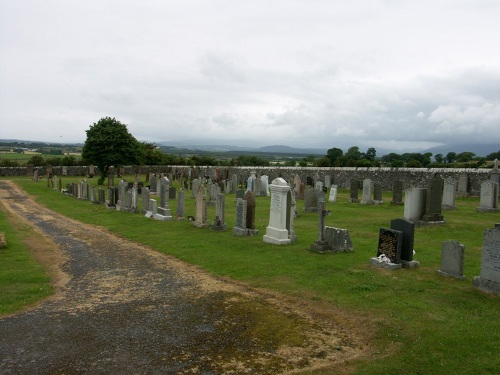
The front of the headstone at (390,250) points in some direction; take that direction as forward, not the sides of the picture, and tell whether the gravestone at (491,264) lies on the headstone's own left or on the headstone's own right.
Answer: on the headstone's own left

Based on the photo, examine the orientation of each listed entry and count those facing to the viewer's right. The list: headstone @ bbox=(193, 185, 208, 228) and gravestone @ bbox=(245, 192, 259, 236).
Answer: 0

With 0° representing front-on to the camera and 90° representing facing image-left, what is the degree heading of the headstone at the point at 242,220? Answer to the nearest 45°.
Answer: approximately 45°

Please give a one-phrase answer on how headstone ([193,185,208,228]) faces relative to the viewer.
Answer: facing the viewer and to the left of the viewer

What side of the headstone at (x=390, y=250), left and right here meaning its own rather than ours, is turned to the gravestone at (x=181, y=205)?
right

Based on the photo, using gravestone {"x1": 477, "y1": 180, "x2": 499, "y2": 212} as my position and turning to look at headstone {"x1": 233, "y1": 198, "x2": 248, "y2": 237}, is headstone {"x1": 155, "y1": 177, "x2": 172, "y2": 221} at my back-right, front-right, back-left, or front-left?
front-right

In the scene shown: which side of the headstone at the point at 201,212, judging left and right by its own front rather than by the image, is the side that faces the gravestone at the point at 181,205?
right

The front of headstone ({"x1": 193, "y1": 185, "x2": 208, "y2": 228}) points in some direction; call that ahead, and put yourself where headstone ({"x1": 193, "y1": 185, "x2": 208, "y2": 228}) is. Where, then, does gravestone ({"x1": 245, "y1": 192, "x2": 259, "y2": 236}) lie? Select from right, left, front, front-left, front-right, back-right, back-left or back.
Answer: left

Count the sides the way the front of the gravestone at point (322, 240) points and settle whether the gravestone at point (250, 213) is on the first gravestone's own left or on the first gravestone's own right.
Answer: on the first gravestone's own right

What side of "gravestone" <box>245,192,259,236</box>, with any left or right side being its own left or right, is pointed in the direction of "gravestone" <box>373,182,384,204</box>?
back
